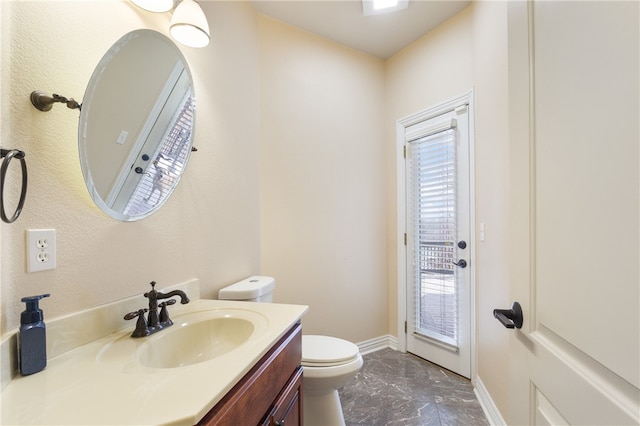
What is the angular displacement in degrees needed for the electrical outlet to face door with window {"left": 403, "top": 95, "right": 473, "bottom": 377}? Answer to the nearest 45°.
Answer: approximately 45° to its left

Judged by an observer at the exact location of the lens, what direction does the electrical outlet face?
facing the viewer and to the right of the viewer

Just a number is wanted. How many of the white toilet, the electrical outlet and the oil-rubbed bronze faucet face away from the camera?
0

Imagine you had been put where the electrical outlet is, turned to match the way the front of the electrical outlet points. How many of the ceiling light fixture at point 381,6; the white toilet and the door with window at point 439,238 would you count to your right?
0

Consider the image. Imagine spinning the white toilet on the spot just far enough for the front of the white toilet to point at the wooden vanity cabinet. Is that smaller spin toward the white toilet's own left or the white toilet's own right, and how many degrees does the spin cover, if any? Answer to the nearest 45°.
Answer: approximately 90° to the white toilet's own right

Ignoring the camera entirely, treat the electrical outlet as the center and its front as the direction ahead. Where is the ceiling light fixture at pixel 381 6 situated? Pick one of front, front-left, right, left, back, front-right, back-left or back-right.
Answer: front-left

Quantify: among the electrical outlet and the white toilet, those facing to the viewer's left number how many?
0

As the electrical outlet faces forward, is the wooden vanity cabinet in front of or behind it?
in front

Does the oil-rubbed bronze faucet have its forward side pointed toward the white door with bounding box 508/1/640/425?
yes
